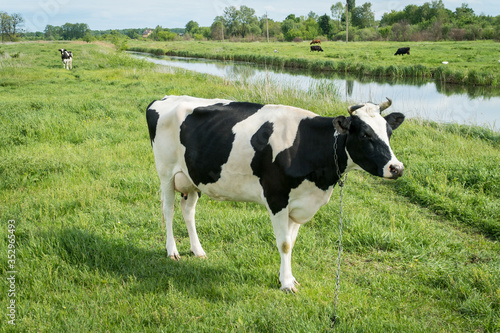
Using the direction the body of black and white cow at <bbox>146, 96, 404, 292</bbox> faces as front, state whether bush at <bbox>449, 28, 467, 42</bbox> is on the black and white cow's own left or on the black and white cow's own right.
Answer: on the black and white cow's own left
